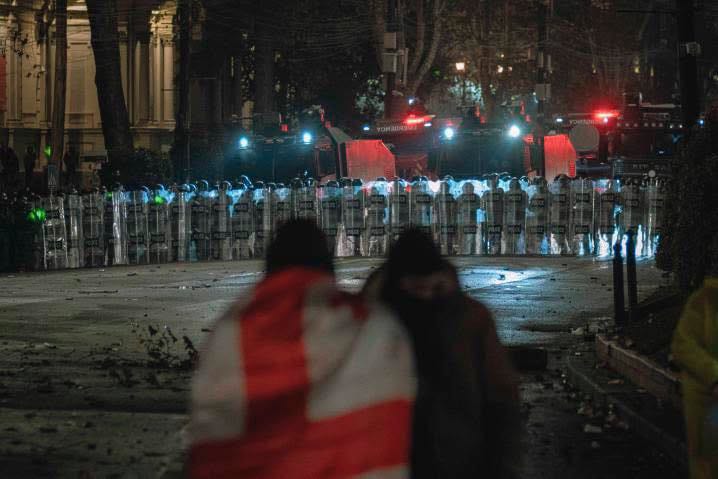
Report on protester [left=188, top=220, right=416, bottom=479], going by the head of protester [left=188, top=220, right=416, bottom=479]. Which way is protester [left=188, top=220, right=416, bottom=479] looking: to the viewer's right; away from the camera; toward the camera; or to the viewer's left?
away from the camera

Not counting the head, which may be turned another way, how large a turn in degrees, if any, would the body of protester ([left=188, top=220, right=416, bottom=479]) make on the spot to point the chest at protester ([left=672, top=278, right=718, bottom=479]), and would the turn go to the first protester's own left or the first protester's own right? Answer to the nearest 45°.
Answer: approximately 45° to the first protester's own right

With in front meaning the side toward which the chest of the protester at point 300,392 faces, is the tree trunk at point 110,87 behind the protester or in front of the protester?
in front

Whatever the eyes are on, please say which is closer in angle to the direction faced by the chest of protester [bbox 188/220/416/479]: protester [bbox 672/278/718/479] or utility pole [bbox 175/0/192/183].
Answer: the utility pole

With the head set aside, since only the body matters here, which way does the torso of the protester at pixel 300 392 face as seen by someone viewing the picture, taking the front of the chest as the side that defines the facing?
away from the camera

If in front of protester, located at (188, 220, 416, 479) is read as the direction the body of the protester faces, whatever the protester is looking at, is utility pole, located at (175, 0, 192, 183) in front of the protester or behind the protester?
in front

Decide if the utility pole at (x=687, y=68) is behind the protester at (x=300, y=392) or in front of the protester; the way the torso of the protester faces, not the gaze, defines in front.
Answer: in front
